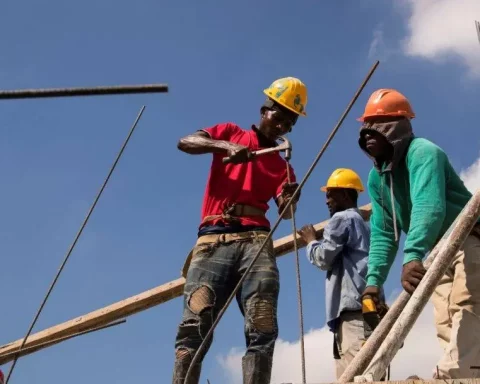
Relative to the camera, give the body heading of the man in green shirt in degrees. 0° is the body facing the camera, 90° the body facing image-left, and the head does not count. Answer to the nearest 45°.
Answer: approximately 45°

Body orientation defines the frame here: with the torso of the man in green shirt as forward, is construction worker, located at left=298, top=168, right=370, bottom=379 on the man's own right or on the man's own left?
on the man's own right

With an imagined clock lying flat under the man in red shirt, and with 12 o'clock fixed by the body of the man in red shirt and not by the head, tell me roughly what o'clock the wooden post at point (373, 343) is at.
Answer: The wooden post is roughly at 11 o'clock from the man in red shirt.

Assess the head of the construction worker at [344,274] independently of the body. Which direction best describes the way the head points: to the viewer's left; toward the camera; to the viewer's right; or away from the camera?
to the viewer's left

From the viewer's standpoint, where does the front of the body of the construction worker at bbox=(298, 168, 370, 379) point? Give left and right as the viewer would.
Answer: facing to the left of the viewer

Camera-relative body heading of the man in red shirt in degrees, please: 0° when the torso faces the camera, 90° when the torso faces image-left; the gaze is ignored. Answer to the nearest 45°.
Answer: approximately 0°
